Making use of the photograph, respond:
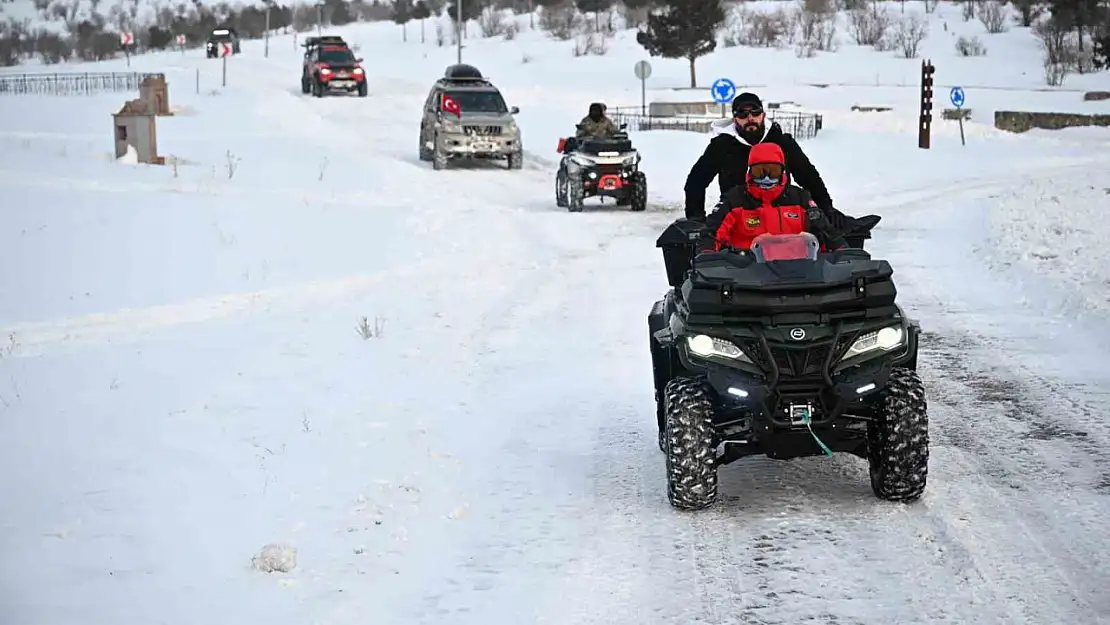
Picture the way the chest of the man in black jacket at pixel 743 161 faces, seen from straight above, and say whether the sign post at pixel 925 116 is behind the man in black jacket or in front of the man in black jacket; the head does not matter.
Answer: behind

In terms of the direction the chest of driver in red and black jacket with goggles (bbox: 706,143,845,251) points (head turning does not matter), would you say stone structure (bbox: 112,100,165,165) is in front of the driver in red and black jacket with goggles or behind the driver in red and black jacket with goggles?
behind

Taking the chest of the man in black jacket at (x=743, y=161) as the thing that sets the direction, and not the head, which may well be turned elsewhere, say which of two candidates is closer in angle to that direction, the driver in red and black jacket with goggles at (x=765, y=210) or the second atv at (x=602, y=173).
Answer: the driver in red and black jacket with goggles

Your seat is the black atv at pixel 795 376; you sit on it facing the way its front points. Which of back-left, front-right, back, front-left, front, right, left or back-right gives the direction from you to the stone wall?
back

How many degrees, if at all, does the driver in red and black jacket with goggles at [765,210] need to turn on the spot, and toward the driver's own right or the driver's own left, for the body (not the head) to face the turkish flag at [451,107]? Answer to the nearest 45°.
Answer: approximately 180°

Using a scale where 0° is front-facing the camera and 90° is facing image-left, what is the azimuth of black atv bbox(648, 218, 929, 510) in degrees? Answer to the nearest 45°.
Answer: approximately 0°

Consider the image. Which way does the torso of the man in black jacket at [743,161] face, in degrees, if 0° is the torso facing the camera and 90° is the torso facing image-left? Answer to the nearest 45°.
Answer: approximately 0°

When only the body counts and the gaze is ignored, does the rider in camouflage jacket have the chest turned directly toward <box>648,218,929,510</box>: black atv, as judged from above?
yes

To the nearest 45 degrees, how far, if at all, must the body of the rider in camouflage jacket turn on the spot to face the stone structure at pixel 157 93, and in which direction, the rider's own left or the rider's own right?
approximately 135° to the rider's own right
